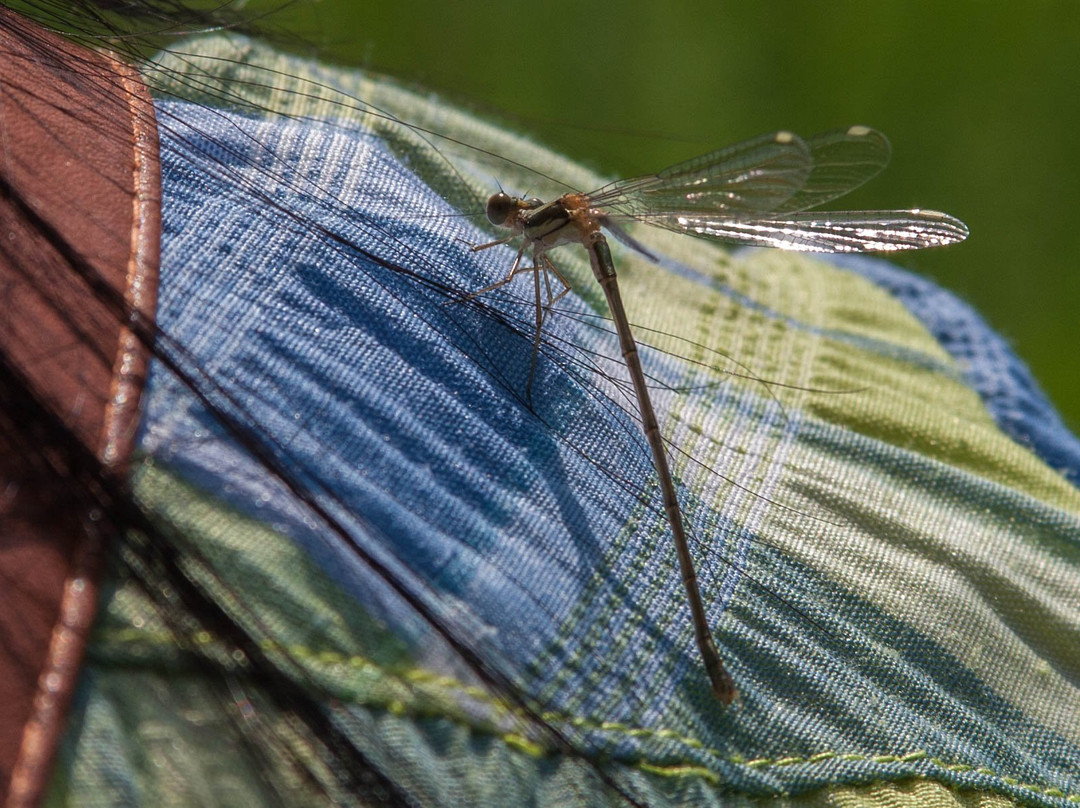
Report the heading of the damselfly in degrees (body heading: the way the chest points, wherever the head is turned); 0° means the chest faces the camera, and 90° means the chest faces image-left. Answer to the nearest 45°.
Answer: approximately 90°
